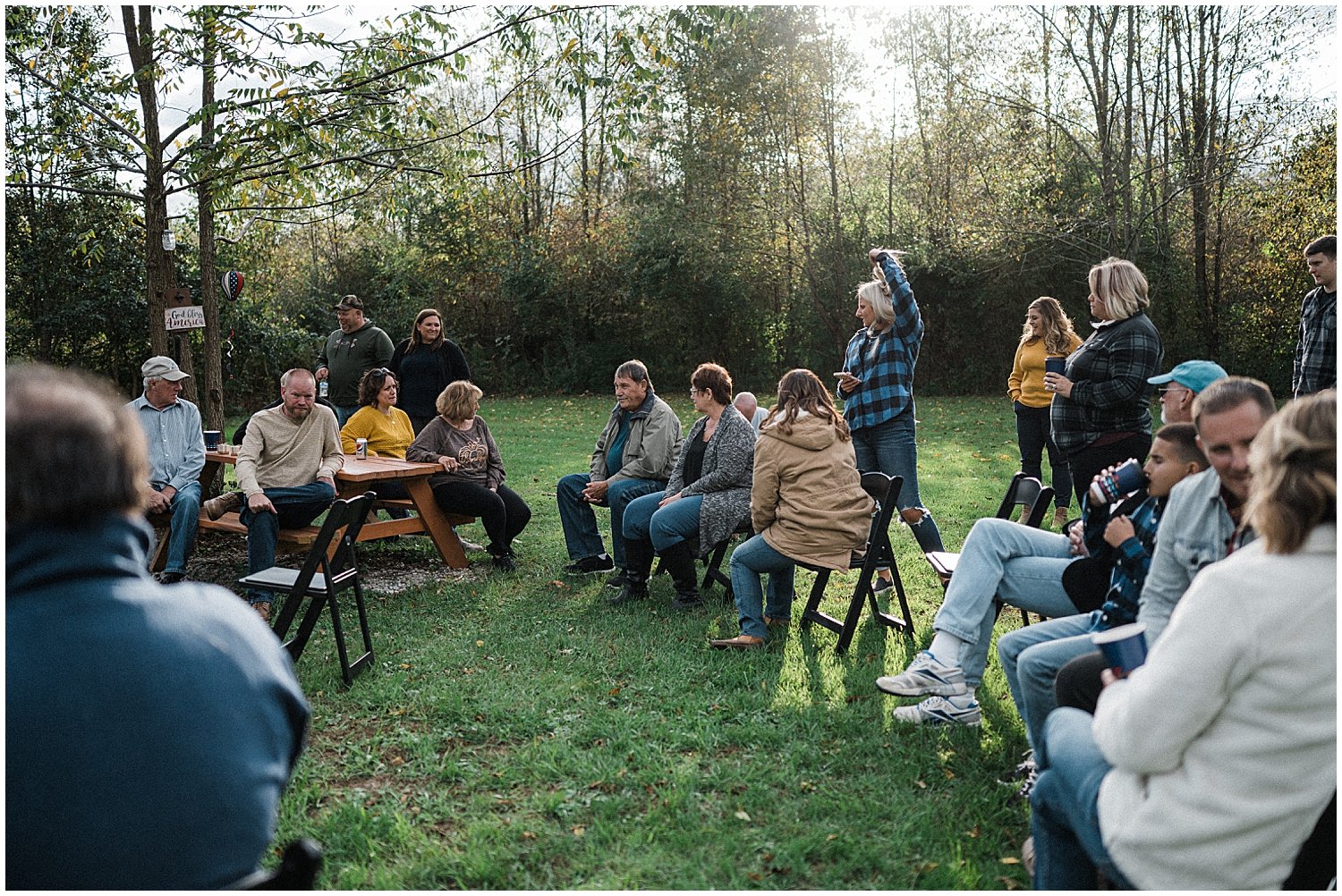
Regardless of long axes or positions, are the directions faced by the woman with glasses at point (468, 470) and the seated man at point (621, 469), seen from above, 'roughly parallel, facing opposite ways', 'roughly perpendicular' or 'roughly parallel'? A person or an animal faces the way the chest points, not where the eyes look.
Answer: roughly perpendicular

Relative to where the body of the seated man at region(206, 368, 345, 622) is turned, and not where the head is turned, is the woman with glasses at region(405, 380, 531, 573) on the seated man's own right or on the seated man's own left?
on the seated man's own left

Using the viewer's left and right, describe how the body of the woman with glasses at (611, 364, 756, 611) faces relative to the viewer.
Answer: facing the viewer and to the left of the viewer

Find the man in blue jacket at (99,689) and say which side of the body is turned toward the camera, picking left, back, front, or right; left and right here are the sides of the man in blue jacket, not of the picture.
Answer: back

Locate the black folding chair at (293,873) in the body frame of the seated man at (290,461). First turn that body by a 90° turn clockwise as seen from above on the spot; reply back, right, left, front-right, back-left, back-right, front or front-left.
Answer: left

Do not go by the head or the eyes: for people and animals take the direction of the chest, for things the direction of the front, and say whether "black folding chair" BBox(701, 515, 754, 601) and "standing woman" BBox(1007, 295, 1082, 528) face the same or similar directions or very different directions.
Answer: same or similar directions

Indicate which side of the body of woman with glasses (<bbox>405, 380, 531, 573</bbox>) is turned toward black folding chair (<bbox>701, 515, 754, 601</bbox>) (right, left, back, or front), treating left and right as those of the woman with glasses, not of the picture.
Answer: front

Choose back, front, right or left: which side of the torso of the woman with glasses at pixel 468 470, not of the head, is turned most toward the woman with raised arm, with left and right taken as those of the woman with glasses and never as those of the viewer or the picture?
front

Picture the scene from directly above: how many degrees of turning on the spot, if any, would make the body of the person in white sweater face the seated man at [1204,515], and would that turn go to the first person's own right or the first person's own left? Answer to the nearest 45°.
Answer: approximately 45° to the first person's own right

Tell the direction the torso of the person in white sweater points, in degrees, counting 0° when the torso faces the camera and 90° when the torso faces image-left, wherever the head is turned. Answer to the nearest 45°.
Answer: approximately 135°

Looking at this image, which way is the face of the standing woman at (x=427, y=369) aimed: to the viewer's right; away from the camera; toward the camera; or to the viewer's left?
toward the camera

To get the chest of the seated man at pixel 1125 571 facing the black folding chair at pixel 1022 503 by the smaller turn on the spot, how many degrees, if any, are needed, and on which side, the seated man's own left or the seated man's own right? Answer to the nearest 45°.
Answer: approximately 90° to the seated man's own right

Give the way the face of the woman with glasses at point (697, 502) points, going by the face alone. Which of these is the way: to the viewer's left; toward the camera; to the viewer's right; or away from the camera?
to the viewer's left

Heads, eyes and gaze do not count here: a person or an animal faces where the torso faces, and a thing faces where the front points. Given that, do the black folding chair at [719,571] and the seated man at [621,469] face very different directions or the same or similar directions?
same or similar directions

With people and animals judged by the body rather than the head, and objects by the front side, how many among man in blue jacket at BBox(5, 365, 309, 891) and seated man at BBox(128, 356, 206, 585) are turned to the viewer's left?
0

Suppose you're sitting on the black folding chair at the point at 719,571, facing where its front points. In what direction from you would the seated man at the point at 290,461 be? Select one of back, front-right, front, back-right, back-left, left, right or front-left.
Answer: front-right

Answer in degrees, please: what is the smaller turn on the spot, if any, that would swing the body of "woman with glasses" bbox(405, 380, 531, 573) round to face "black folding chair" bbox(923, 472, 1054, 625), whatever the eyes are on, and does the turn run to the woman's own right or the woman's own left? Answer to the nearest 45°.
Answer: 0° — they already face it

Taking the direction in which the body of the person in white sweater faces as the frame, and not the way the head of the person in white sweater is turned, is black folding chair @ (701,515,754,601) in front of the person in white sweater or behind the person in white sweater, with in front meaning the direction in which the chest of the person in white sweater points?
in front

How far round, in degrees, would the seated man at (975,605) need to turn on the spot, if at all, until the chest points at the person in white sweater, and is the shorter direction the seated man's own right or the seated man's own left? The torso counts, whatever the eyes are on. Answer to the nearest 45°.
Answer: approximately 90° to the seated man's own left
